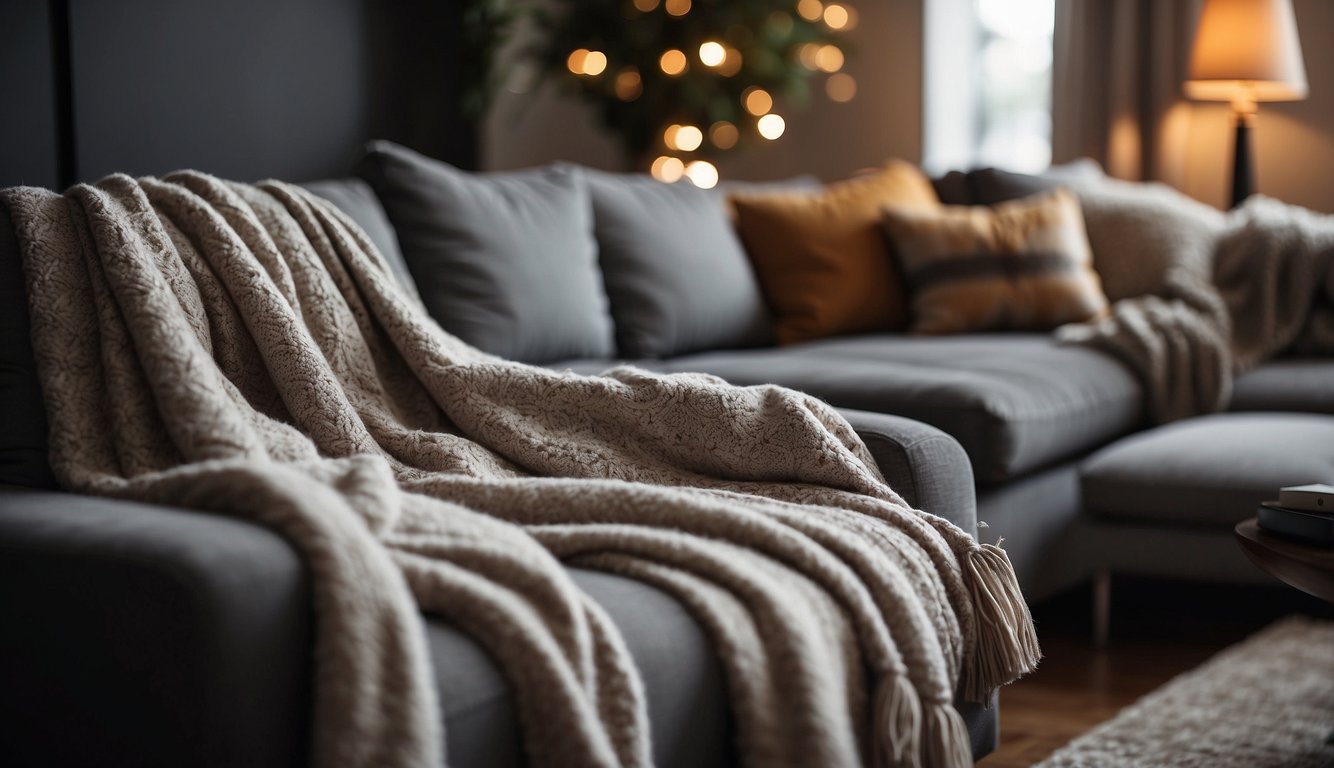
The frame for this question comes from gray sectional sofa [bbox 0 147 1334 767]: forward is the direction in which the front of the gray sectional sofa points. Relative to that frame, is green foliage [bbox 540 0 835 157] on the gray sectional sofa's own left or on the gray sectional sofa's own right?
on the gray sectional sofa's own left

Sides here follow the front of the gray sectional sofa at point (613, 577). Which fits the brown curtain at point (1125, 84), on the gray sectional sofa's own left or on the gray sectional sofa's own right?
on the gray sectional sofa's own left

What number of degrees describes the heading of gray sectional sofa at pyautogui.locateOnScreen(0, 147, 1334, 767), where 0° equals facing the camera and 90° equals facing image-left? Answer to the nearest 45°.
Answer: approximately 315°

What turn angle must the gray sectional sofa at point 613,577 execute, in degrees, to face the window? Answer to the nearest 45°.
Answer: approximately 135° to its left

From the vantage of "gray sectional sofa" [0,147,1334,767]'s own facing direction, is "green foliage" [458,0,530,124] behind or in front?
behind
